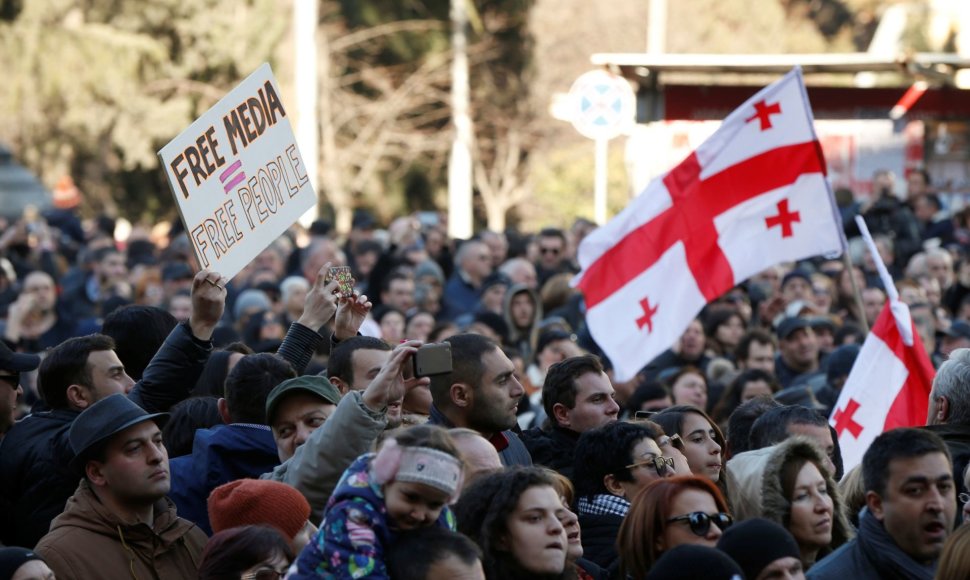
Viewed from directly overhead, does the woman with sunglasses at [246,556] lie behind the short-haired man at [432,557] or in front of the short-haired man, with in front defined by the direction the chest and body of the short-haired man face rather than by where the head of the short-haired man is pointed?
behind

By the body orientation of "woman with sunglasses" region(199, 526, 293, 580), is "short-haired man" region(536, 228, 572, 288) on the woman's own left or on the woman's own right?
on the woman's own left

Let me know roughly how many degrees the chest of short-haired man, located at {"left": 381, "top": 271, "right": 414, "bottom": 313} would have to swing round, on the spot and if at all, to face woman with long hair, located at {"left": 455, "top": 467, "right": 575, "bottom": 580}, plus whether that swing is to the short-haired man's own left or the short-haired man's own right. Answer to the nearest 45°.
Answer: approximately 45° to the short-haired man's own right

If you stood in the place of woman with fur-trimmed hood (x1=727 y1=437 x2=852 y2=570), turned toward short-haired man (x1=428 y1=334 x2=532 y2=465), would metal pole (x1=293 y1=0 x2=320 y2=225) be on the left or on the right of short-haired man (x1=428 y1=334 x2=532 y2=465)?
right

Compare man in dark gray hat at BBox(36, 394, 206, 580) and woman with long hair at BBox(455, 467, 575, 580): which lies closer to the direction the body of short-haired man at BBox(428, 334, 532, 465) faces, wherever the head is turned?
the woman with long hair
